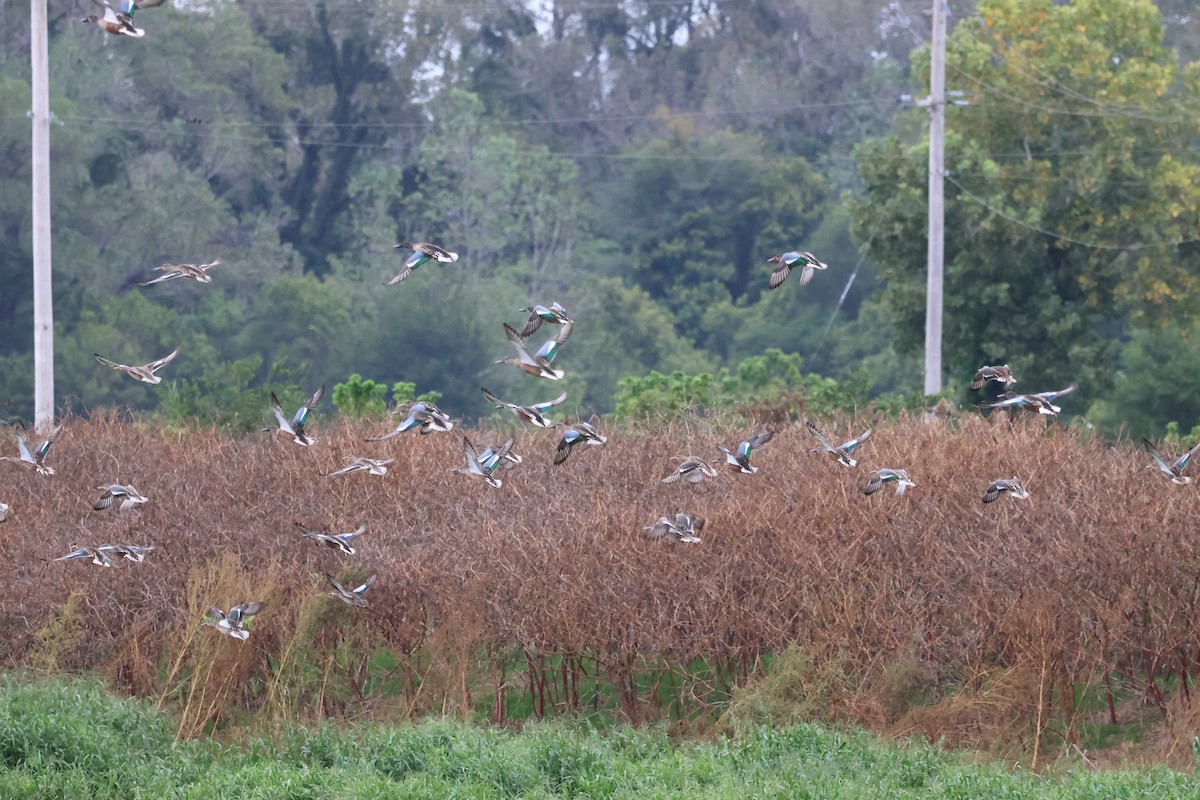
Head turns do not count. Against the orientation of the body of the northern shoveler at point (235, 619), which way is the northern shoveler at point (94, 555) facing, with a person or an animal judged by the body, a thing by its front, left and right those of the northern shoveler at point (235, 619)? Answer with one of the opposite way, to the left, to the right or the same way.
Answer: the same way

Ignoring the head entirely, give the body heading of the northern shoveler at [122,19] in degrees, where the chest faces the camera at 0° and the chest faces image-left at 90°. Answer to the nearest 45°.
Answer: approximately 90°

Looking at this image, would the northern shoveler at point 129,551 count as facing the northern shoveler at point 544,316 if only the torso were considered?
no

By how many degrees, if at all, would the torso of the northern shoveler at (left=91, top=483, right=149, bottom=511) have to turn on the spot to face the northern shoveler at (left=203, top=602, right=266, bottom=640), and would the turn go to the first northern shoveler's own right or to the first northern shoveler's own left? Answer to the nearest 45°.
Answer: approximately 90° to the first northern shoveler's own left

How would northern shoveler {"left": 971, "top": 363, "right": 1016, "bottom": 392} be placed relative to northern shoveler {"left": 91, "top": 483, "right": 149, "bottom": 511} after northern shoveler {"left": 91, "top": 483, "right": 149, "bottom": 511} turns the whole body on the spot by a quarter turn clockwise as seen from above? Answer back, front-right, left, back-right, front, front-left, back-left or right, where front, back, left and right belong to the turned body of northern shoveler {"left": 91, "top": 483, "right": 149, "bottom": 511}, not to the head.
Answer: back-right

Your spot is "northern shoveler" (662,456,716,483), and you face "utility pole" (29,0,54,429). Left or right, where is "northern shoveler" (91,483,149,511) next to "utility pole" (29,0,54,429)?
left

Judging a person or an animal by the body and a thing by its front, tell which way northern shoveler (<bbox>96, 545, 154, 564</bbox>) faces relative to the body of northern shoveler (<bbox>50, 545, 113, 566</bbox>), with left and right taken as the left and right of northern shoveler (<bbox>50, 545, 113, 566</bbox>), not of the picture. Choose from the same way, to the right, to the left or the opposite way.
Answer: the same way

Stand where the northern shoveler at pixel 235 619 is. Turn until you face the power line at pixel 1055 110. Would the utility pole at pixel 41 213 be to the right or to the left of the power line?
left

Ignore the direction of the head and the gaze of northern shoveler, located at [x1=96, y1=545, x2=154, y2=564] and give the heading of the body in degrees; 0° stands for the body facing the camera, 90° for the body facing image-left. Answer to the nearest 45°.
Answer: approximately 90°

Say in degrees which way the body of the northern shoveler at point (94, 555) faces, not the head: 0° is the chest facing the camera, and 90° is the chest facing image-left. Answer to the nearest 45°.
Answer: approximately 90°

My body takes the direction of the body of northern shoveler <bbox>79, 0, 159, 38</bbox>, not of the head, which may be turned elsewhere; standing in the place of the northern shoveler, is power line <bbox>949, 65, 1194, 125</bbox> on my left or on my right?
on my right

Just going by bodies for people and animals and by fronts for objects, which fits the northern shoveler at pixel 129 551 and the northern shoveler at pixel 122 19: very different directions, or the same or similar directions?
same or similar directions

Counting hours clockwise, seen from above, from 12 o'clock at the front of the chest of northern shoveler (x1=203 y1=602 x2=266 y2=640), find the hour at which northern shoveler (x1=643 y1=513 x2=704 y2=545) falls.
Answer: northern shoveler (x1=643 y1=513 x2=704 y2=545) is roughly at 6 o'clock from northern shoveler (x1=203 y1=602 x2=266 y2=640).

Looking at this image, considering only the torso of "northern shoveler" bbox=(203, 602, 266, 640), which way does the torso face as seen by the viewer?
to the viewer's left

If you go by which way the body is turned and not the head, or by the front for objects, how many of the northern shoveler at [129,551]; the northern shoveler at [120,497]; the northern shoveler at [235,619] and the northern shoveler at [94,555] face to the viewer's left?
4

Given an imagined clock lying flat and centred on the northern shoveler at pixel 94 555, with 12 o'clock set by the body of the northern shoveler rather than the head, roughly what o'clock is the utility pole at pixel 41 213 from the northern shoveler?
The utility pole is roughly at 3 o'clock from the northern shoveler.
